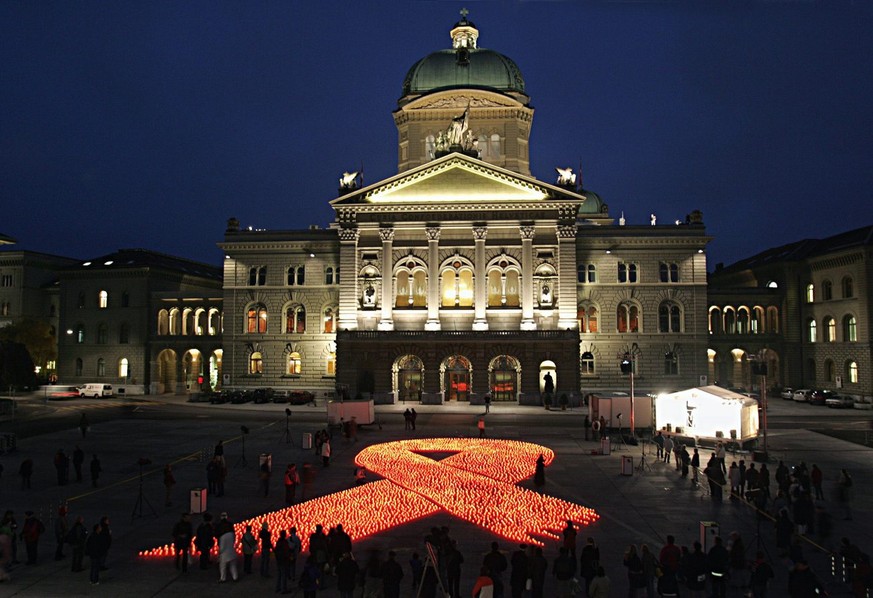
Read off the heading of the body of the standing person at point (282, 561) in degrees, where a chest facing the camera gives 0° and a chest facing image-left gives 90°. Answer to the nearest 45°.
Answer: approximately 180°

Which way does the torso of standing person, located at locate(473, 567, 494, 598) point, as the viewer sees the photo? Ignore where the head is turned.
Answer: away from the camera

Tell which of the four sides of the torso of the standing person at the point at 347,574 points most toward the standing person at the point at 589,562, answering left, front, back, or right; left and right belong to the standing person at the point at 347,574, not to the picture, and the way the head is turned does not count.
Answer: right

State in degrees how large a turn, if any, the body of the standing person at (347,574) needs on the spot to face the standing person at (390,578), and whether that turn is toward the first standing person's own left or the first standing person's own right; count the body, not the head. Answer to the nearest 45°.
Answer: approximately 135° to the first standing person's own right

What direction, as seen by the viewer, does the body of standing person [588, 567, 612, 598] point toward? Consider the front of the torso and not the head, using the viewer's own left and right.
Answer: facing away from the viewer

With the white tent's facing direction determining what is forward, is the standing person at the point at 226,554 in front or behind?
in front

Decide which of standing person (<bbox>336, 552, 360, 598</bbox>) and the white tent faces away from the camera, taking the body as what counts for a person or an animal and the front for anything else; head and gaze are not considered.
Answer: the standing person

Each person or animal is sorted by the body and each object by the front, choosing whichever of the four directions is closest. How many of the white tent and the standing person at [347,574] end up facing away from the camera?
1
